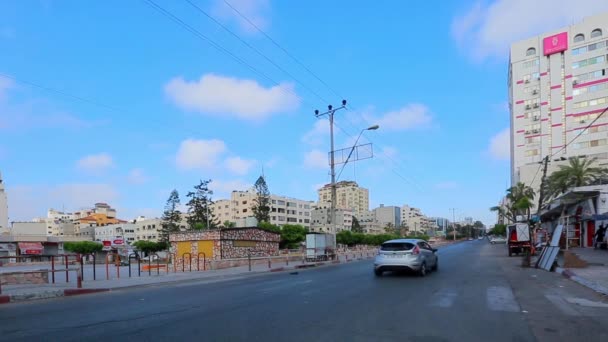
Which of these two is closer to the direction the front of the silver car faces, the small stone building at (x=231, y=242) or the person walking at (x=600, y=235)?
the person walking

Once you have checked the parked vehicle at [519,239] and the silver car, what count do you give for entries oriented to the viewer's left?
0

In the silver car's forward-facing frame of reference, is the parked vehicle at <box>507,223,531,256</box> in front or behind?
in front

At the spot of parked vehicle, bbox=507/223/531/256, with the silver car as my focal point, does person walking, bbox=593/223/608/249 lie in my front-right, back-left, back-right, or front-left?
back-left

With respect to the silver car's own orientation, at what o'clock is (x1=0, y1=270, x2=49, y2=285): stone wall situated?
The stone wall is roughly at 7 o'clock from the silver car.

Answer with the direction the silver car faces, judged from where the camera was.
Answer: facing away from the viewer and to the right of the viewer

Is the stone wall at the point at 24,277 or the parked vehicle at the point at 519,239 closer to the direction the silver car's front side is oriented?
the parked vehicle

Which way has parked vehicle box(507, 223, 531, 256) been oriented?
away from the camera
